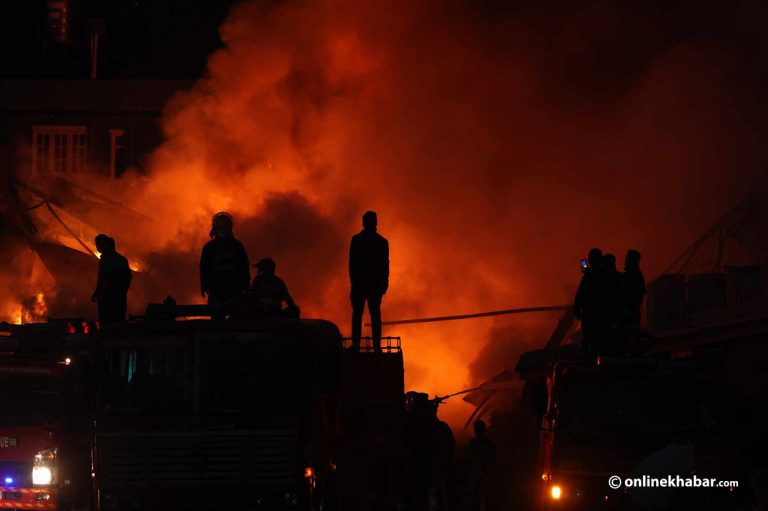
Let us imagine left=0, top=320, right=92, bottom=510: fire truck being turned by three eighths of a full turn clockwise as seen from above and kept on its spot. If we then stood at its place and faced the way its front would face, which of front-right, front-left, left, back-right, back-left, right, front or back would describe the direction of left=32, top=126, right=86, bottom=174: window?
front-right

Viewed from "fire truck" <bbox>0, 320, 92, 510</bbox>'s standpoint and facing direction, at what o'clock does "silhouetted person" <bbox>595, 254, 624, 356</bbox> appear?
The silhouetted person is roughly at 9 o'clock from the fire truck.

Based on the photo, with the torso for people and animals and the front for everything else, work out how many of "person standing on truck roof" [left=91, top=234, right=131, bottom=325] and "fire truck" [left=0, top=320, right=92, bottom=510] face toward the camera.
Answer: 1

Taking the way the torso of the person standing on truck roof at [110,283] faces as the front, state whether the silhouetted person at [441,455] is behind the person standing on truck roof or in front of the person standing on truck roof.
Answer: behind

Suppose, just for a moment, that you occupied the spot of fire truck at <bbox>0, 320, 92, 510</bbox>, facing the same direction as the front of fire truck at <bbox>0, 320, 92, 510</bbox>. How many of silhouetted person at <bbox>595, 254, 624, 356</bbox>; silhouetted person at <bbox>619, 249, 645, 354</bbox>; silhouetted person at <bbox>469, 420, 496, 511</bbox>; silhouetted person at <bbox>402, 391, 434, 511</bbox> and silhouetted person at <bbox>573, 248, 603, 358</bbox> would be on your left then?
5

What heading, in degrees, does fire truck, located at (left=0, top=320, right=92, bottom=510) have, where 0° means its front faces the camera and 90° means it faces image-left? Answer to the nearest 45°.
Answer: approximately 0°

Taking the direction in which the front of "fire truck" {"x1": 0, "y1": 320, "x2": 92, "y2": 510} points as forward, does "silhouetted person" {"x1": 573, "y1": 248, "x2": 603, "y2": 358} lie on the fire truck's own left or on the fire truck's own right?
on the fire truck's own left

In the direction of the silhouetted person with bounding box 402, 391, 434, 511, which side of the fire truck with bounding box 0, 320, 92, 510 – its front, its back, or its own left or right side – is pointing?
left
